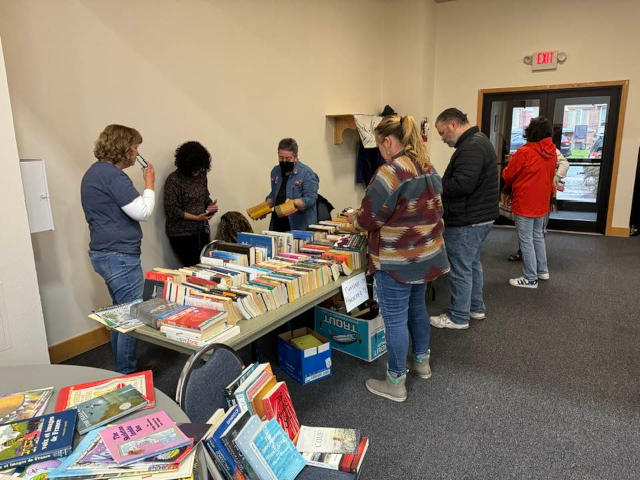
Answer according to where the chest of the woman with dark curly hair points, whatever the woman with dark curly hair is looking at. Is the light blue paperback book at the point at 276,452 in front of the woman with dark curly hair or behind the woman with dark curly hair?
in front

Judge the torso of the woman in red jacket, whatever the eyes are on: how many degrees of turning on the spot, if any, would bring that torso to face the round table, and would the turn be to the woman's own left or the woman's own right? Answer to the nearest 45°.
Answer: approximately 135° to the woman's own left

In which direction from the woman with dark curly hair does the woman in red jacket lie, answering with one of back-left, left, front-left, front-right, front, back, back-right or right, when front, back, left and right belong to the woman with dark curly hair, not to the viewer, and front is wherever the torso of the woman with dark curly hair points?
front-left

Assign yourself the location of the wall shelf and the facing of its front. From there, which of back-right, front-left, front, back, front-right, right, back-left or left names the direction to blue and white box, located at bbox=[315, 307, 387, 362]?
front-right

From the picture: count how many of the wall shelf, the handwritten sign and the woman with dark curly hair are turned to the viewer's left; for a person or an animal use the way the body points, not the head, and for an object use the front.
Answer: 0

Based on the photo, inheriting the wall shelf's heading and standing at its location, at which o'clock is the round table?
The round table is roughly at 2 o'clock from the wall shelf.

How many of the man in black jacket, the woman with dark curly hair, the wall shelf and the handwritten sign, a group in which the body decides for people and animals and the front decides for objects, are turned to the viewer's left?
1

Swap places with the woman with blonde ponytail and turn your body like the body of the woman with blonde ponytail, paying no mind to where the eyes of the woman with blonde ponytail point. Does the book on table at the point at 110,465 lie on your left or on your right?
on your left

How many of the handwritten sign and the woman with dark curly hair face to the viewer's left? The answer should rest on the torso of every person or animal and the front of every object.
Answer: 0

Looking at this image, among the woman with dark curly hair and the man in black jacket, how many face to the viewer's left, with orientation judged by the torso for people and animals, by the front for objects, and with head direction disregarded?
1

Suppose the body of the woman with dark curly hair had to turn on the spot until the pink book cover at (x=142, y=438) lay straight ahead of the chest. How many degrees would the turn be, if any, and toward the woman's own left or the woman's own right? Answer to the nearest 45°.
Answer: approximately 45° to the woman's own right

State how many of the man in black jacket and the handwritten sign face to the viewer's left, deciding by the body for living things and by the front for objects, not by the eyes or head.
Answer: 1

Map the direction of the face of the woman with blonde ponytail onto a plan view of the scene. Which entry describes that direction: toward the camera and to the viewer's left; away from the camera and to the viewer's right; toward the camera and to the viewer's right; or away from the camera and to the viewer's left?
away from the camera and to the viewer's left

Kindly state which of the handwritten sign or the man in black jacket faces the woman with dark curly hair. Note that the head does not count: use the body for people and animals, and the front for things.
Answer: the man in black jacket

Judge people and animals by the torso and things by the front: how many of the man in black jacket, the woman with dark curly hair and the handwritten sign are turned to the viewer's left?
1

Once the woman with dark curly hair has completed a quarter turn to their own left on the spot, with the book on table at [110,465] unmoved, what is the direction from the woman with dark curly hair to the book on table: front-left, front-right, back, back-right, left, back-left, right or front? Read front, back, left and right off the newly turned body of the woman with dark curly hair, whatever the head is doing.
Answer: back-right
